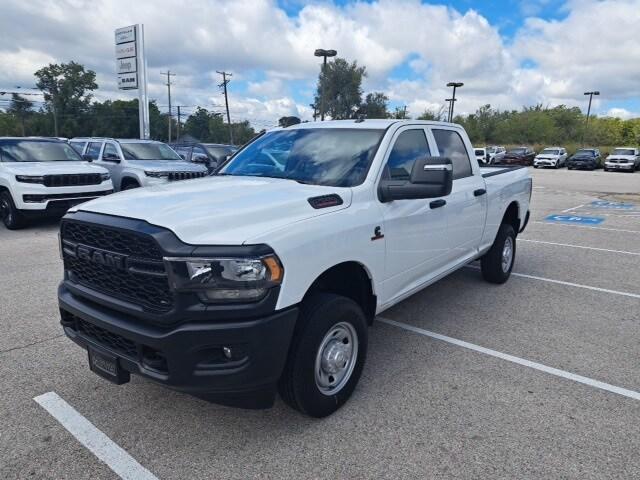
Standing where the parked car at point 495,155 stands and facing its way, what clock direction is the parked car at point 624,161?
the parked car at point 624,161 is roughly at 8 o'clock from the parked car at point 495,155.

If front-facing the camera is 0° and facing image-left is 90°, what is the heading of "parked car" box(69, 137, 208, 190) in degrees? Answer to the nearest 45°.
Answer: approximately 315°

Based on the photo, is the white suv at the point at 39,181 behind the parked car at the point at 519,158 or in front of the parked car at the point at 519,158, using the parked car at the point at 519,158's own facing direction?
in front

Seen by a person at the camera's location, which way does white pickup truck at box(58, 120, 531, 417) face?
facing the viewer and to the left of the viewer

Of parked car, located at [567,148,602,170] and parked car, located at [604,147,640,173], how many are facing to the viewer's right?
0

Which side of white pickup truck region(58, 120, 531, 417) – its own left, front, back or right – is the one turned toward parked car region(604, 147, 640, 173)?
back

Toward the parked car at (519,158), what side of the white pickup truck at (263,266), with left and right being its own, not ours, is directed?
back

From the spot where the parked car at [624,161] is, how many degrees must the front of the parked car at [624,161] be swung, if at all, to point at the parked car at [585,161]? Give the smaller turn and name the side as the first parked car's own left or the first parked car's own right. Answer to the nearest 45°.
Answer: approximately 45° to the first parked car's own right

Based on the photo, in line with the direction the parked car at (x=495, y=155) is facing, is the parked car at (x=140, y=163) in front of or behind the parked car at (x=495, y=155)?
in front
